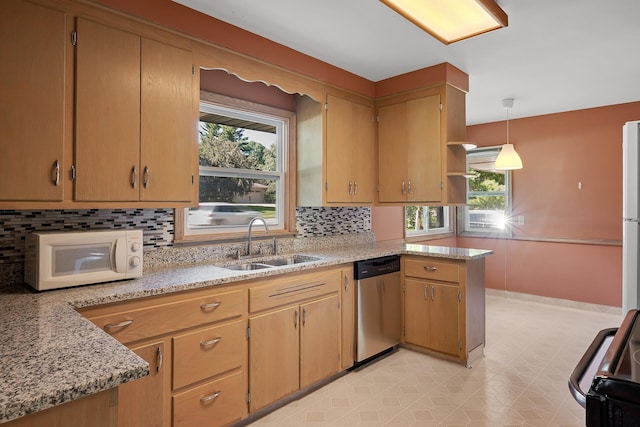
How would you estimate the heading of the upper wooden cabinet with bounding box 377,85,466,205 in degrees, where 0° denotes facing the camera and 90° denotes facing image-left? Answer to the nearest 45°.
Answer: approximately 45°

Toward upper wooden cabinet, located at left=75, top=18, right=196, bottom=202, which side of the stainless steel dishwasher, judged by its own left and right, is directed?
right

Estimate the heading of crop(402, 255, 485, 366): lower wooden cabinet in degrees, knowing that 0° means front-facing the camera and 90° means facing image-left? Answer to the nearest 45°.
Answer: approximately 45°

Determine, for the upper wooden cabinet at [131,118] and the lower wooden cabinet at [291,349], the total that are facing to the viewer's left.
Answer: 0

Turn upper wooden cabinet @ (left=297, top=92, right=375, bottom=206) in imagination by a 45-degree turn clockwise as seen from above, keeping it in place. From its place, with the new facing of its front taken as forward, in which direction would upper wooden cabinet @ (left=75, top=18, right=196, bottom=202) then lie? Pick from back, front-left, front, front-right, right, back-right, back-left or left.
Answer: front-right

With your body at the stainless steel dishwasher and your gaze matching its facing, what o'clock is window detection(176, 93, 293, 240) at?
The window is roughly at 4 o'clock from the stainless steel dishwasher.

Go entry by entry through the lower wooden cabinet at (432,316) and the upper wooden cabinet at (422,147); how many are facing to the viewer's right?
0

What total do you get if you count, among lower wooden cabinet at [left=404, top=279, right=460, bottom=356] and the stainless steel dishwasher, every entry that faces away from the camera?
0

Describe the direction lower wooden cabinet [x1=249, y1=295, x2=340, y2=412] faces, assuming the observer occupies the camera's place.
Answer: facing the viewer and to the right of the viewer

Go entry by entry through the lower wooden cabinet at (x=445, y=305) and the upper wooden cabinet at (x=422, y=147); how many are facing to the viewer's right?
0
